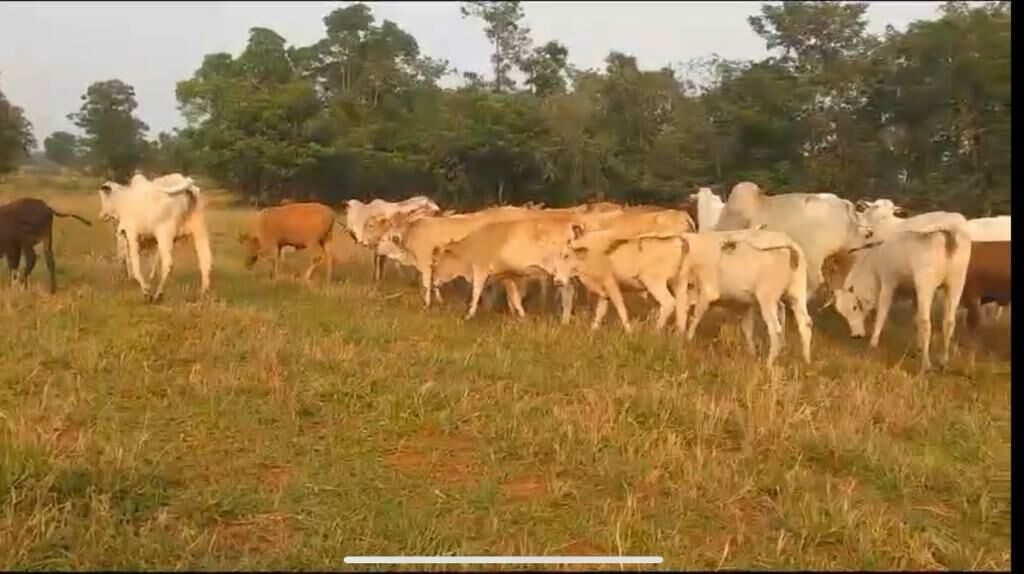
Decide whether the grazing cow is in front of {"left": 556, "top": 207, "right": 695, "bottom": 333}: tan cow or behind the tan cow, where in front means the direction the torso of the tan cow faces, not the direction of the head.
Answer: behind

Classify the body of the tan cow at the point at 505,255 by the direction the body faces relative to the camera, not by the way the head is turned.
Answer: to the viewer's left

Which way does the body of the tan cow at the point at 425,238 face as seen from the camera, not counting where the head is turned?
to the viewer's left

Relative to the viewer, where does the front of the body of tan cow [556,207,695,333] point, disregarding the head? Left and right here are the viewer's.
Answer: facing to the left of the viewer

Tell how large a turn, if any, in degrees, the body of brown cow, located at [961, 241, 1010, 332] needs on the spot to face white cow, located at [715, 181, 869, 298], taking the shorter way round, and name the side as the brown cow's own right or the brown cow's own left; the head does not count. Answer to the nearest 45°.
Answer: approximately 45° to the brown cow's own right

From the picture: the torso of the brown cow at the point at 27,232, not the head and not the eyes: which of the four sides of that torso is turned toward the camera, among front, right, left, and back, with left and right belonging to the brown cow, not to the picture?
left

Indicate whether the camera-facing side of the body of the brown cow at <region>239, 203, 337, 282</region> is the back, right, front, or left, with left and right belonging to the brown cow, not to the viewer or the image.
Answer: left

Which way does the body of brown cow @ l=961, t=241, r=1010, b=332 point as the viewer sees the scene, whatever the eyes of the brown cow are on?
to the viewer's left
